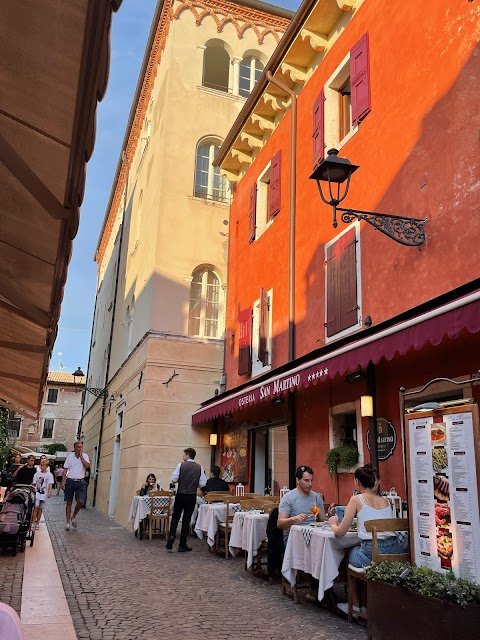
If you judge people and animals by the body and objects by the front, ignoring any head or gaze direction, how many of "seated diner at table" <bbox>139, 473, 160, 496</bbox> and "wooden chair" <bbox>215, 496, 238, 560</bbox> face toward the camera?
1

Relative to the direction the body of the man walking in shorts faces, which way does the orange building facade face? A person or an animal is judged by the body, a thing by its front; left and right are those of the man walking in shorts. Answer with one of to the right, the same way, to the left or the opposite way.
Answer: to the right

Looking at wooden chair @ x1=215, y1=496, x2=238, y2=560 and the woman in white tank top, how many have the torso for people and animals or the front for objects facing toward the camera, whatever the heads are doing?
0

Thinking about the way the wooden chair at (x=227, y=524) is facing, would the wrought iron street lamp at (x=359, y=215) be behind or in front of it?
behind

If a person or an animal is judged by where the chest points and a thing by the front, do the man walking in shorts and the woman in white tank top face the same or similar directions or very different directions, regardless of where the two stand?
very different directions

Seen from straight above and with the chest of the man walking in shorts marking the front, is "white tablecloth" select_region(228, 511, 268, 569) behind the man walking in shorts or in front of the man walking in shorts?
in front

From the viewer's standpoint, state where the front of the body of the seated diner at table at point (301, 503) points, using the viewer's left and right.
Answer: facing the viewer and to the right of the viewer

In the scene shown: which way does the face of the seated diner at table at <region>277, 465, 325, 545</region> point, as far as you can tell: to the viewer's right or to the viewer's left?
to the viewer's right

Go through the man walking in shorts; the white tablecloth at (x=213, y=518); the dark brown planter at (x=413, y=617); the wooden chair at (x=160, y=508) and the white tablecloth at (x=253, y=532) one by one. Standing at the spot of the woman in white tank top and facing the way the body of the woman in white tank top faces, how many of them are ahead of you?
4

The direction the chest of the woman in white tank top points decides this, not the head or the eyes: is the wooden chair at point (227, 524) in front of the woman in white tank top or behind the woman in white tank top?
in front

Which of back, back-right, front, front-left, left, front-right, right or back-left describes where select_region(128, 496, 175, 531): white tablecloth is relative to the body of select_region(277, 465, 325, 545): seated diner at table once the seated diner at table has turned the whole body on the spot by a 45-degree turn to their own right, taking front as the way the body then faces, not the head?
back-right

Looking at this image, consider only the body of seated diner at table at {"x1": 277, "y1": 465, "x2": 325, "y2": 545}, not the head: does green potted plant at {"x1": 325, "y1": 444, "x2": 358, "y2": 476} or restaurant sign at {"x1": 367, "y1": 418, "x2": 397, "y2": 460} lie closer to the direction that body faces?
the restaurant sign

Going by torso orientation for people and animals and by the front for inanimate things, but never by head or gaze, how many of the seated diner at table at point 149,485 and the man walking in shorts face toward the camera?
2

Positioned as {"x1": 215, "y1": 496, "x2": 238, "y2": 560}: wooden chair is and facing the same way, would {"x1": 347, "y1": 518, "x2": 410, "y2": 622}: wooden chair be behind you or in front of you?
behind
